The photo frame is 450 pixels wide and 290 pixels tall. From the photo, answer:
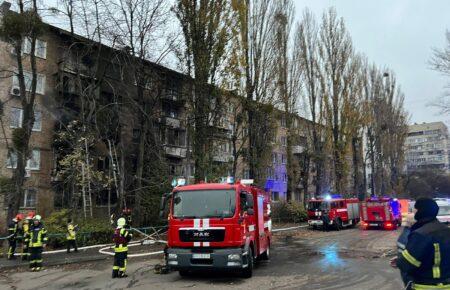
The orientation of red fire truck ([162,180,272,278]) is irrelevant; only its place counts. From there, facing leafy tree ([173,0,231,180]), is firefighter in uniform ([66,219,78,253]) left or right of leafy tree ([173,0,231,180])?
left

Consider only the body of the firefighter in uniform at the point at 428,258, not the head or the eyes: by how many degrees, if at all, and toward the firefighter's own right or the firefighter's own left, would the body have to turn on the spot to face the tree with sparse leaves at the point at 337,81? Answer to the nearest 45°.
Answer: approximately 45° to the firefighter's own right

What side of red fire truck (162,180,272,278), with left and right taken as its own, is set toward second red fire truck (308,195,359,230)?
back

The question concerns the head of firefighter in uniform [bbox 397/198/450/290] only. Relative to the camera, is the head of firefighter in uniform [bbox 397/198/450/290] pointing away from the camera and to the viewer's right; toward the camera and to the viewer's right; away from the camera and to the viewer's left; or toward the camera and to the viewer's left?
away from the camera and to the viewer's left

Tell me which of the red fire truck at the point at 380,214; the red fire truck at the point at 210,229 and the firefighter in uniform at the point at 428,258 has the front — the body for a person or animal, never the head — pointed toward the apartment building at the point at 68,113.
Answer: the firefighter in uniform

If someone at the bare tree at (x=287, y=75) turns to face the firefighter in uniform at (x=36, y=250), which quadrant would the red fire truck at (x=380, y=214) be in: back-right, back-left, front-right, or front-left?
back-left

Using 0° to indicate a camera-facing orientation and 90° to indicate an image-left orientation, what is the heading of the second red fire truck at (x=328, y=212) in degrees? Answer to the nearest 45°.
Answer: approximately 45°
